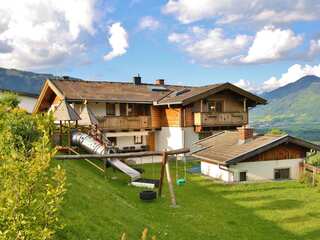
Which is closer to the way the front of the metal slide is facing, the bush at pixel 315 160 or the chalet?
the bush

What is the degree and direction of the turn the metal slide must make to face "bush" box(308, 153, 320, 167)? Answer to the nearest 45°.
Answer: approximately 45° to its left

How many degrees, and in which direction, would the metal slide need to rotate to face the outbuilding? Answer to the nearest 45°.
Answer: approximately 45° to its left

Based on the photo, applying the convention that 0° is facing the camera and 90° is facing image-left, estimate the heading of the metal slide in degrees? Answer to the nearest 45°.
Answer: approximately 315°

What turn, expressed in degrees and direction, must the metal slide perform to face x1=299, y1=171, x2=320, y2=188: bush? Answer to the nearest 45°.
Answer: approximately 45° to its left
